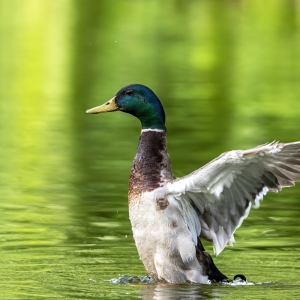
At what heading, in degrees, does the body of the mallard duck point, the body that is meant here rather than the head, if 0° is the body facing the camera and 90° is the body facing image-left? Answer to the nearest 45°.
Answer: approximately 90°
